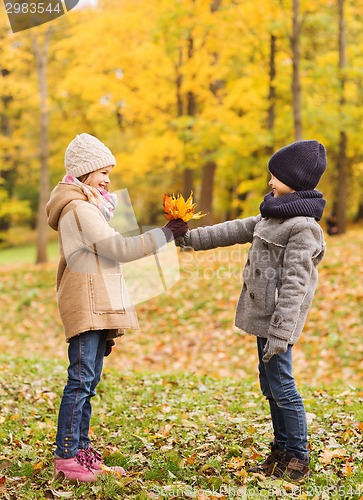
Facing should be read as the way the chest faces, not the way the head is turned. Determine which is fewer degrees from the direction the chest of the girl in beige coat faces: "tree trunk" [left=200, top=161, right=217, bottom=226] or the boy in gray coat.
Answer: the boy in gray coat

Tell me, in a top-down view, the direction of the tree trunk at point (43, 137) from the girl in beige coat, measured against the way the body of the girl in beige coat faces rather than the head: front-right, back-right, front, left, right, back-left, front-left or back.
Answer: left

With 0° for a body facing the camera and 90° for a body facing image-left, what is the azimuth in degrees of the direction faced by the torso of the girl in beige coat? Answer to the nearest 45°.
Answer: approximately 270°

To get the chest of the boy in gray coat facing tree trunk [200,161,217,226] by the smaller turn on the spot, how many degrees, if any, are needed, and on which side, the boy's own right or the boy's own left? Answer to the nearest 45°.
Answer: approximately 90° to the boy's own right

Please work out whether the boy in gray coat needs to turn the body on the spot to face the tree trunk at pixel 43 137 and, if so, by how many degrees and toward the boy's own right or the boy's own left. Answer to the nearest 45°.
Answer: approximately 90° to the boy's own right

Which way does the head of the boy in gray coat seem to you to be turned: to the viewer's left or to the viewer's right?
to the viewer's left

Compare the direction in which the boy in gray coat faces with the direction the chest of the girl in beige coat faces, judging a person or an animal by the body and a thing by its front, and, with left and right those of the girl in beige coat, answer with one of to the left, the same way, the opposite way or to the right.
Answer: the opposite way

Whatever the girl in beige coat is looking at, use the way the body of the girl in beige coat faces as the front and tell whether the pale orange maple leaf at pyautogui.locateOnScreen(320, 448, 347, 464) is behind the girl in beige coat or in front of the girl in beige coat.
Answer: in front

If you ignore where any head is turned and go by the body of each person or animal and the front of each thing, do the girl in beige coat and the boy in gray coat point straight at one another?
yes

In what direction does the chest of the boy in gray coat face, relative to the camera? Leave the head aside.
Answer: to the viewer's left

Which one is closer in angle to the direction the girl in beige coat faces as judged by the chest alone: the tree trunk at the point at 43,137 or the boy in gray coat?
the boy in gray coat

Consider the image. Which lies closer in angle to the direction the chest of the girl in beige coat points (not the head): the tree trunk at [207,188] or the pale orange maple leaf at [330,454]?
the pale orange maple leaf
